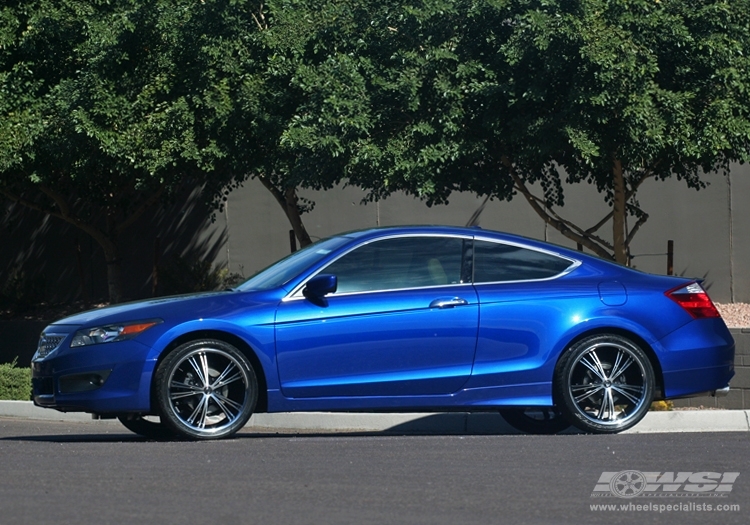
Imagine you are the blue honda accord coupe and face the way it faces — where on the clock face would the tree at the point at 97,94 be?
The tree is roughly at 2 o'clock from the blue honda accord coupe.

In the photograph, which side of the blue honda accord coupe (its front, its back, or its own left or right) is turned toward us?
left

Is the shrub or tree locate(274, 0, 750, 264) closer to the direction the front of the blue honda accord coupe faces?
the shrub

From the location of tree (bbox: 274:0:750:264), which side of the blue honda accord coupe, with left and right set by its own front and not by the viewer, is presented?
right

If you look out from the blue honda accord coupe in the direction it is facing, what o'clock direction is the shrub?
The shrub is roughly at 2 o'clock from the blue honda accord coupe.

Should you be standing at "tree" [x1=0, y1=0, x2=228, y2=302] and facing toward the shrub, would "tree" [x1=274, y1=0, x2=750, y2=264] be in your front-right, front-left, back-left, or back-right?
back-left
